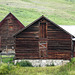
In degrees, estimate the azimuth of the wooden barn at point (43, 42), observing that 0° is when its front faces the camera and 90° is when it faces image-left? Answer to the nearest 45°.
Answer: approximately 0°

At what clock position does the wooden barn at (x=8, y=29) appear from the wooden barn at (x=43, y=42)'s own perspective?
the wooden barn at (x=8, y=29) is roughly at 5 o'clock from the wooden barn at (x=43, y=42).
